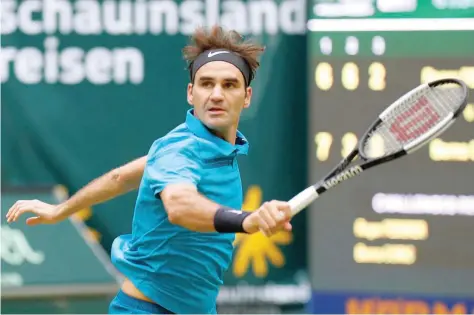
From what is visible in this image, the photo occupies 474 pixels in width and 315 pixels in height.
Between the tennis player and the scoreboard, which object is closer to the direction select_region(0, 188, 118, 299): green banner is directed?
the tennis player

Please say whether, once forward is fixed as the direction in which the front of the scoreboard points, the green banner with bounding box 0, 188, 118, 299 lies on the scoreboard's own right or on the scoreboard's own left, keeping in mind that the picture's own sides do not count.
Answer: on the scoreboard's own right

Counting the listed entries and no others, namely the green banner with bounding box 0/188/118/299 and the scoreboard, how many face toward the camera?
2

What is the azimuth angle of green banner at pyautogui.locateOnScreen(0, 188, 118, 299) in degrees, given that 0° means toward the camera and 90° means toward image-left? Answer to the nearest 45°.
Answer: approximately 0°

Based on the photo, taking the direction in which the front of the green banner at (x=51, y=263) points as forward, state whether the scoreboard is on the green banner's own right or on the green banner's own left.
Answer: on the green banner's own left

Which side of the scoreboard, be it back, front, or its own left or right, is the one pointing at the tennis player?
front

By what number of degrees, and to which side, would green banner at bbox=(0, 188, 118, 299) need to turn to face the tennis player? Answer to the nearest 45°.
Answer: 0° — it already faces them

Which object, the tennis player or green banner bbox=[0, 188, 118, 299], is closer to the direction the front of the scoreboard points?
the tennis player
